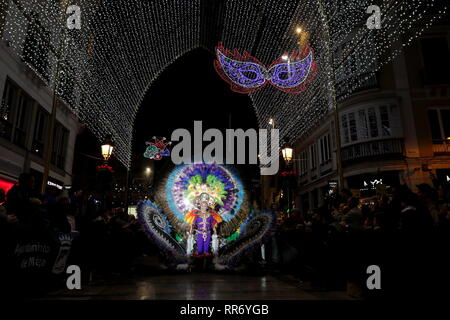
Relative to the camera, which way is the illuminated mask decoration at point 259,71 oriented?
toward the camera

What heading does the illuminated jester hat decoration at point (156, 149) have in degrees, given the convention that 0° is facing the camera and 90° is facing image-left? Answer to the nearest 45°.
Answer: approximately 0°

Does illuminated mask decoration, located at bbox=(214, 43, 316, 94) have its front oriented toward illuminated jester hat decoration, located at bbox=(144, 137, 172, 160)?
no

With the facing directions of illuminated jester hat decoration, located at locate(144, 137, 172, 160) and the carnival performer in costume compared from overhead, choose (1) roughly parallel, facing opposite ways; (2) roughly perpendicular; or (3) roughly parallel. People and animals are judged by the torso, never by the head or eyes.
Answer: roughly parallel

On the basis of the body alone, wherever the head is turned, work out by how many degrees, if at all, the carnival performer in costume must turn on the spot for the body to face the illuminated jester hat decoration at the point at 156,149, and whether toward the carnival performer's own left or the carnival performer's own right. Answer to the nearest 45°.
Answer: approximately 180°

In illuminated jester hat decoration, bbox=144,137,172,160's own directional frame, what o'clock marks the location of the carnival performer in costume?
The carnival performer in costume is roughly at 12 o'clock from the illuminated jester hat decoration.

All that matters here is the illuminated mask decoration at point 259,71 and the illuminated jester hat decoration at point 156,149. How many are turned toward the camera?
2

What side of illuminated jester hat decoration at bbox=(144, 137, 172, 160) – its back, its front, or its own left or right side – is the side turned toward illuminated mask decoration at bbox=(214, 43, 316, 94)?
front

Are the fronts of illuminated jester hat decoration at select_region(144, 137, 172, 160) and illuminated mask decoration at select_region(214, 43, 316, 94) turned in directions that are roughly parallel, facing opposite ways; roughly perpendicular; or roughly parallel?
roughly parallel
